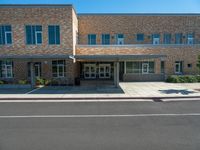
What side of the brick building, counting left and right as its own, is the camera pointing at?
front

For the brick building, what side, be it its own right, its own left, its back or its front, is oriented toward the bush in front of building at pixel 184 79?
left
